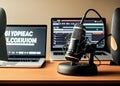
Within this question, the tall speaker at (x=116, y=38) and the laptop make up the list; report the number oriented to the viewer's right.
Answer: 0

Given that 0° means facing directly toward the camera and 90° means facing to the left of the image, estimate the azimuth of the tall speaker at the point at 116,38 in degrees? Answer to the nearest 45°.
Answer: approximately 45°

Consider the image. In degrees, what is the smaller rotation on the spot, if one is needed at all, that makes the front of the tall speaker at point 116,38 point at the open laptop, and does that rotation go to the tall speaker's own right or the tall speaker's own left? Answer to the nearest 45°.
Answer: approximately 45° to the tall speaker's own right

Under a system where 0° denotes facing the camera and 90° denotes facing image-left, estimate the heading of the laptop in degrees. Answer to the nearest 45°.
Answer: approximately 0°
